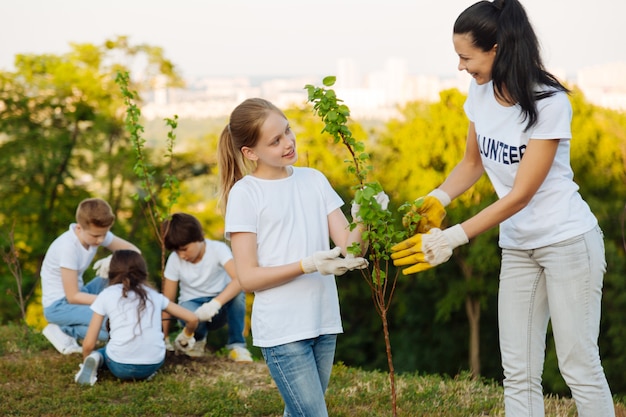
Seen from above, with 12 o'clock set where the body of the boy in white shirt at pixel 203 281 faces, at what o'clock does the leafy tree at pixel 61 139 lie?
The leafy tree is roughly at 4 o'clock from the boy in white shirt.

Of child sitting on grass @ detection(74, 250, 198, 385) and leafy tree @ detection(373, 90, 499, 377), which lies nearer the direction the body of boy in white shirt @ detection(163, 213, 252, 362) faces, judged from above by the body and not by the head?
the child sitting on grass

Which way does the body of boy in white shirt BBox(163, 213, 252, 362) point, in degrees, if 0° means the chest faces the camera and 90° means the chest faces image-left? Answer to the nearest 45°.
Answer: approximately 45°

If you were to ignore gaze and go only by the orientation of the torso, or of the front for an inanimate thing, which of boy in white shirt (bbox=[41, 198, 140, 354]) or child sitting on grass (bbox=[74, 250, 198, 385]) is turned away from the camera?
the child sitting on grass

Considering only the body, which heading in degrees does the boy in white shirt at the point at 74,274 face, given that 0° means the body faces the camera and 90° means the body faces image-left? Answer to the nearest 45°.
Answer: approximately 315°

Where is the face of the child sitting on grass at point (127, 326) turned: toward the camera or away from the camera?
away from the camera

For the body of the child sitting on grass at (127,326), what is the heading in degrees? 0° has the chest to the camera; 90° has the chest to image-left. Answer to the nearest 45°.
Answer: approximately 180°

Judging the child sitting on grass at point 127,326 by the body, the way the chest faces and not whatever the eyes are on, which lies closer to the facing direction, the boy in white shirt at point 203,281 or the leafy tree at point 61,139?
the leafy tree

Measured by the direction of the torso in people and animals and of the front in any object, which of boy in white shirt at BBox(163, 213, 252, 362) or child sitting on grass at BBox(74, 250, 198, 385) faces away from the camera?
the child sitting on grass

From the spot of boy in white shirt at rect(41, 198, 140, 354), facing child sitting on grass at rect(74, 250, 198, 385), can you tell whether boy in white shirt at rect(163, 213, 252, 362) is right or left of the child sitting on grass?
left

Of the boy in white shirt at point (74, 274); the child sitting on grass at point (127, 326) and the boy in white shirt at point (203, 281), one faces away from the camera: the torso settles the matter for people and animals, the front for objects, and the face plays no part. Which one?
the child sitting on grass

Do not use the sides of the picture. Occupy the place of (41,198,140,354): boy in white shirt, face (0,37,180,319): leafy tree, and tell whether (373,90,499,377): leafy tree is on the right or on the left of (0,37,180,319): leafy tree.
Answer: right

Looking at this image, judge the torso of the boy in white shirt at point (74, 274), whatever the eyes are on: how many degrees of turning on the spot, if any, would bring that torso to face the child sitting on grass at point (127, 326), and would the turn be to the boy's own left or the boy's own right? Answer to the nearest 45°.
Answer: approximately 45° to the boy's own right

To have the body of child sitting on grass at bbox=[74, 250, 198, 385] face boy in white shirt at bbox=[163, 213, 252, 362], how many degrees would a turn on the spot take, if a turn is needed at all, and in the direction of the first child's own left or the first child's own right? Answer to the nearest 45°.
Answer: approximately 45° to the first child's own right
